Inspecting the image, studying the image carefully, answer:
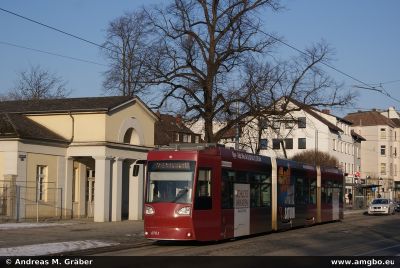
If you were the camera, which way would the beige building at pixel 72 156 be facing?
facing the viewer and to the right of the viewer

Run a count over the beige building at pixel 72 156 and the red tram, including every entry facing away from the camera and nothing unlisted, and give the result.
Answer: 0

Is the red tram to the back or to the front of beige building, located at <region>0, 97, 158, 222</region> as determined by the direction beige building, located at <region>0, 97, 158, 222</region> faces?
to the front

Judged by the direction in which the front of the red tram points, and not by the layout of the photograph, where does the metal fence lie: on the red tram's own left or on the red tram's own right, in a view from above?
on the red tram's own right

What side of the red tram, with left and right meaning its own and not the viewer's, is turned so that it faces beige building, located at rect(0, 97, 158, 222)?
right

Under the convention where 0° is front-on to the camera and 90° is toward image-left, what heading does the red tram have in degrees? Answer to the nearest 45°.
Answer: approximately 45°

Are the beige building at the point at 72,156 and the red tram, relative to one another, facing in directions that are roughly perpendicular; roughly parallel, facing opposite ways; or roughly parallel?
roughly perpendicular
